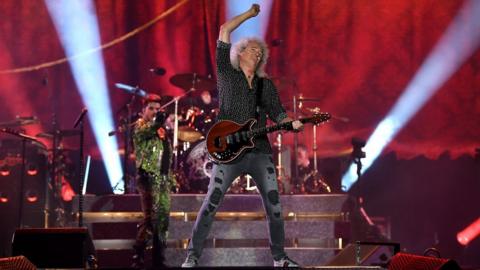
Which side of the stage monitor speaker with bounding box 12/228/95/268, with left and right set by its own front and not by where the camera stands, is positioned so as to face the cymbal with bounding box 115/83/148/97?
front

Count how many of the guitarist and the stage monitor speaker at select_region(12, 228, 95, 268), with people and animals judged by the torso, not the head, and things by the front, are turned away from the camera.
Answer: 1

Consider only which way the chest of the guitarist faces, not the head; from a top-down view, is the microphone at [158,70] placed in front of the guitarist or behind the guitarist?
behind

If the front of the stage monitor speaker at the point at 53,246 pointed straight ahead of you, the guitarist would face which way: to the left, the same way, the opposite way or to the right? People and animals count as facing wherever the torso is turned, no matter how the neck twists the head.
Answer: the opposite way

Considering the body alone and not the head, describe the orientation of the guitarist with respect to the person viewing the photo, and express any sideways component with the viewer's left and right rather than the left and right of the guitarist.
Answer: facing the viewer

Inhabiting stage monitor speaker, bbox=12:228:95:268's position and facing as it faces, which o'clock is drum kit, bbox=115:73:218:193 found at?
The drum kit is roughly at 1 o'clock from the stage monitor speaker.

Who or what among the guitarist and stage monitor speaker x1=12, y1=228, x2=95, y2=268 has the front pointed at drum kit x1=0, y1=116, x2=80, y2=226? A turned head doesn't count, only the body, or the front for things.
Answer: the stage monitor speaker

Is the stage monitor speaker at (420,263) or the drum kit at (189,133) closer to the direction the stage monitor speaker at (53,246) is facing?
the drum kit

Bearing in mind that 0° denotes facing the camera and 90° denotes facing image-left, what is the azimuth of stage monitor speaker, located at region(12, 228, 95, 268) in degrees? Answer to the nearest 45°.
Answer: approximately 180°

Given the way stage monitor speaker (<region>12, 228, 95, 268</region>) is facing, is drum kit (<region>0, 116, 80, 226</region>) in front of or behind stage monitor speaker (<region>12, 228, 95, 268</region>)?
in front

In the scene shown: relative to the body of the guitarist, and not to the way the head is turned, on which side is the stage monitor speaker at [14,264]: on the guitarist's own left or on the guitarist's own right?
on the guitarist's own right

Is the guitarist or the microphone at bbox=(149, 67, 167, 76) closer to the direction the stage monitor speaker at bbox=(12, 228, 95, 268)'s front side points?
the microphone
